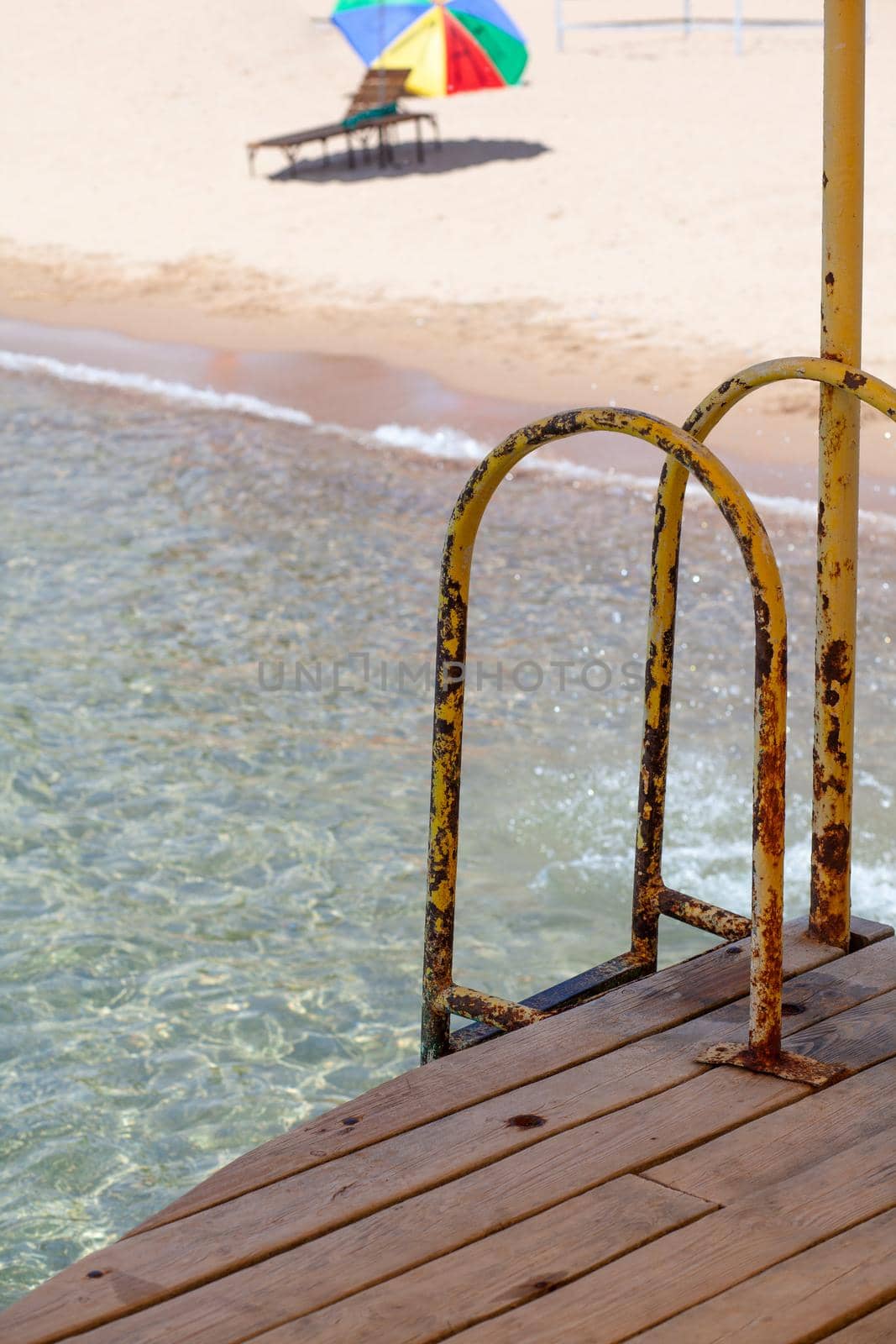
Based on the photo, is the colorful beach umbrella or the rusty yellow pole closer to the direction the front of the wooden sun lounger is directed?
the rusty yellow pole

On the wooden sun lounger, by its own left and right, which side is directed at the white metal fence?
back

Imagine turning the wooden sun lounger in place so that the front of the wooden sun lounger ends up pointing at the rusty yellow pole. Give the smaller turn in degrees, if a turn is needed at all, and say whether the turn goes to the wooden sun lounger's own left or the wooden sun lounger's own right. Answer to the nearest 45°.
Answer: approximately 45° to the wooden sun lounger's own left

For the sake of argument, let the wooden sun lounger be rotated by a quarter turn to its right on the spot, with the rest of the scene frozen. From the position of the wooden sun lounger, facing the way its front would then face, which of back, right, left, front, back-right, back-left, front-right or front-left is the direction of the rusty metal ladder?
back-left
